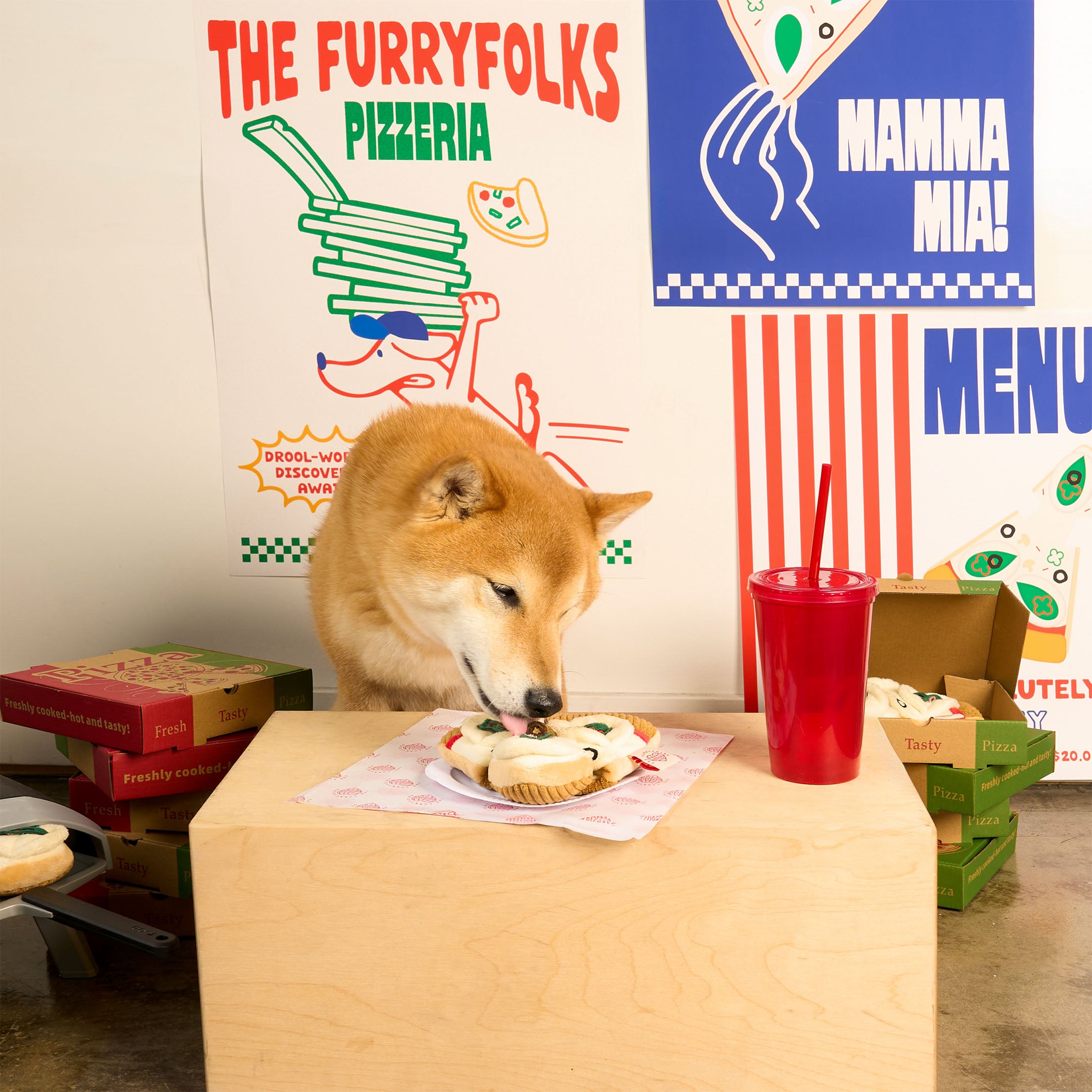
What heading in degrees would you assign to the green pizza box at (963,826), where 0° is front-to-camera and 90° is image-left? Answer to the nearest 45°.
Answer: approximately 0°

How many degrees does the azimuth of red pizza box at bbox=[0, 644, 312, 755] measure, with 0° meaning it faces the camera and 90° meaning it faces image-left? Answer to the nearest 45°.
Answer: approximately 315°

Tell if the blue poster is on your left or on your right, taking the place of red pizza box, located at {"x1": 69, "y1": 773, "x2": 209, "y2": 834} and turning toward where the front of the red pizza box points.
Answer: on your left

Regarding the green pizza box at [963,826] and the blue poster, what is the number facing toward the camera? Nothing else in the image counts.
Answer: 2

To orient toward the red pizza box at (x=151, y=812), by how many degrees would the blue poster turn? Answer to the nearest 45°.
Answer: approximately 45° to its right

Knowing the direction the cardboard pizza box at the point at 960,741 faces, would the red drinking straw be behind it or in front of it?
in front
